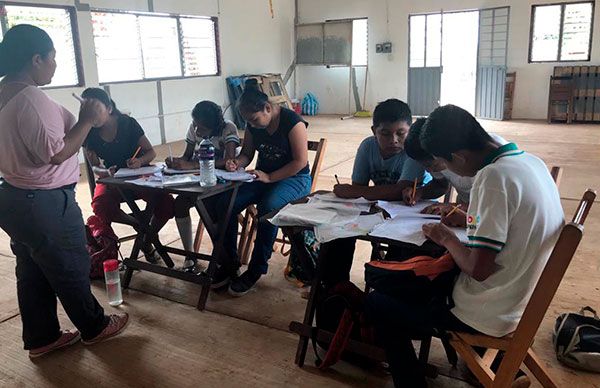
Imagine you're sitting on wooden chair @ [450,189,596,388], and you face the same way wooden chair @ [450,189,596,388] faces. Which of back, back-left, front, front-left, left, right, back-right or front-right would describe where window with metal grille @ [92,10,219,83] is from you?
front-right

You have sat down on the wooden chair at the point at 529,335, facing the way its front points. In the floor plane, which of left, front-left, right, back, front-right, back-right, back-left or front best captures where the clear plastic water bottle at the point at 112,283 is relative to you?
front

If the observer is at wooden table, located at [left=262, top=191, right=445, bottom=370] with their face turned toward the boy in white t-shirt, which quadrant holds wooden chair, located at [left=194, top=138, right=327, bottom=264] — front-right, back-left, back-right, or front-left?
back-left

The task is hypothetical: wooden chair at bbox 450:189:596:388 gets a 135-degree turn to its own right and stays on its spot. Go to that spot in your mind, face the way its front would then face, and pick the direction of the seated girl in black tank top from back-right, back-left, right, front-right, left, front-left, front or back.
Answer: left

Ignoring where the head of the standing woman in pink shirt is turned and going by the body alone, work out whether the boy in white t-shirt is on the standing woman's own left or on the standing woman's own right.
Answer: on the standing woman's own right

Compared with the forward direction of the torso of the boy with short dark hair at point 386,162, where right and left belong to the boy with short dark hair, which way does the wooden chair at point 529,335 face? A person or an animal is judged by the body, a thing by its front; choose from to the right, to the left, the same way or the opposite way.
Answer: to the right

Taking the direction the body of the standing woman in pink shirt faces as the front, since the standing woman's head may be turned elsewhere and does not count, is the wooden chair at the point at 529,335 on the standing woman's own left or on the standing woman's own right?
on the standing woman's own right

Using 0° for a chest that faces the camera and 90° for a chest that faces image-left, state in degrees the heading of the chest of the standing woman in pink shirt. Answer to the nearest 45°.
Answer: approximately 225°

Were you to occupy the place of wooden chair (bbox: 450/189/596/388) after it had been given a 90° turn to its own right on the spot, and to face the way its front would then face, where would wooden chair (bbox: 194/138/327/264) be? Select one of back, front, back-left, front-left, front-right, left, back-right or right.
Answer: front-left

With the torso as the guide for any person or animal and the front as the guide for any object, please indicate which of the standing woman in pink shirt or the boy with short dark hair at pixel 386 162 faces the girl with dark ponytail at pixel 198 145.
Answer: the standing woman in pink shirt

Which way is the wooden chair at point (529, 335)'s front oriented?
to the viewer's left

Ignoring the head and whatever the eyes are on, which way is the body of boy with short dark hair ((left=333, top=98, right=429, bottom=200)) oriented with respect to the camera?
toward the camera

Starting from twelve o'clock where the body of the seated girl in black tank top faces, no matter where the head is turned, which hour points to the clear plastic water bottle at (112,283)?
The clear plastic water bottle is roughly at 1 o'clock from the seated girl in black tank top.

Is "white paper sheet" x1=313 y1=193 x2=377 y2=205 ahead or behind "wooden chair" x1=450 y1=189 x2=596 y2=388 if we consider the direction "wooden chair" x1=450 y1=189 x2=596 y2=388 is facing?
ahead

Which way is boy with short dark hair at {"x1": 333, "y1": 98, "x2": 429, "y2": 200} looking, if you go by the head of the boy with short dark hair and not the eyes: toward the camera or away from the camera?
toward the camera
